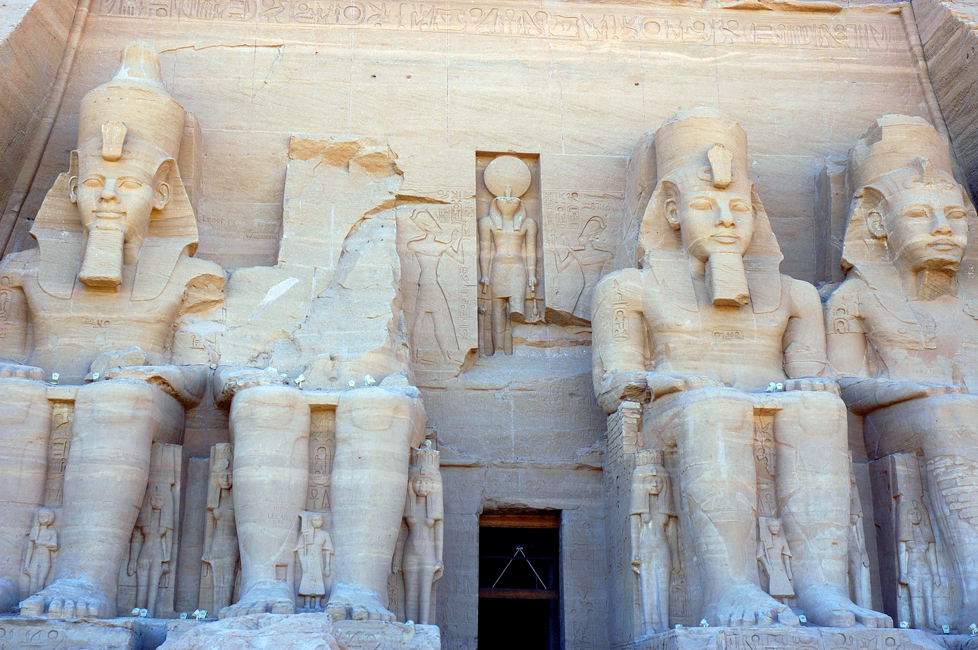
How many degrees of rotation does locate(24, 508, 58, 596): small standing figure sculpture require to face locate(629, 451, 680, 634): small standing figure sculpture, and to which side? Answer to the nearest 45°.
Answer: approximately 90° to its left

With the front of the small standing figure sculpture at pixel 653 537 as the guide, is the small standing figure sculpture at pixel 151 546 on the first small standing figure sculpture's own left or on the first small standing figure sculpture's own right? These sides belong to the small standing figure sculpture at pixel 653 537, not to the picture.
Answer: on the first small standing figure sculpture's own right

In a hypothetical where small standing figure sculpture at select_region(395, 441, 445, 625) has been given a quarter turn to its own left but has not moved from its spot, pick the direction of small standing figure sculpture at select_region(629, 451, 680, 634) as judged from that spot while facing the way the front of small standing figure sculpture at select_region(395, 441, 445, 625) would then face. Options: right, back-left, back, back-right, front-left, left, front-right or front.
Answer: front

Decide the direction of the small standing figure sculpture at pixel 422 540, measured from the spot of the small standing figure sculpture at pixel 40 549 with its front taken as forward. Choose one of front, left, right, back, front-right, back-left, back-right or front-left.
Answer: left

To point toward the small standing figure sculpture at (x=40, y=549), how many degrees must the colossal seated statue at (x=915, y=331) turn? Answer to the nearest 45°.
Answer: approximately 90° to its right

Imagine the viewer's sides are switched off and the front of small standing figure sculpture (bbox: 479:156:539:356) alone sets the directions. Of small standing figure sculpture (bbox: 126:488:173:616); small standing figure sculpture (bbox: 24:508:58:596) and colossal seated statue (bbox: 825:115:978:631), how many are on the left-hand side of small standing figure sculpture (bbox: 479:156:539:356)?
1

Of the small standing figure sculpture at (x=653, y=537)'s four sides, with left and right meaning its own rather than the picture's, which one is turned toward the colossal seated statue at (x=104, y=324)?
right
